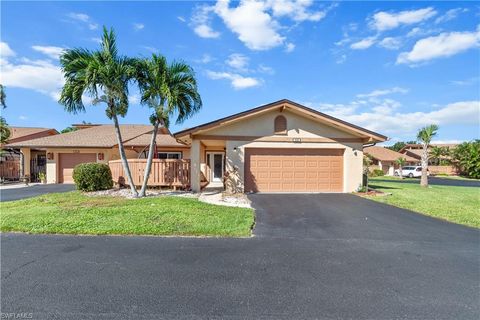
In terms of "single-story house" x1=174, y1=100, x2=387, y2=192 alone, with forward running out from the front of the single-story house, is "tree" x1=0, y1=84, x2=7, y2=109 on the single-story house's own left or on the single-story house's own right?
on the single-story house's own right

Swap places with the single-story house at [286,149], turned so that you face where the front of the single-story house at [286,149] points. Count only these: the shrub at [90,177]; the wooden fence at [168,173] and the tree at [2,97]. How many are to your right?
3

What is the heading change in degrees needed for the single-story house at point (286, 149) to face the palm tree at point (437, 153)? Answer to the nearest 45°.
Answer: approximately 135° to its left

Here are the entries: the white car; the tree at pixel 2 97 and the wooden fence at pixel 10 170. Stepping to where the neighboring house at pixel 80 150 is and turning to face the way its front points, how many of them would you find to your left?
1

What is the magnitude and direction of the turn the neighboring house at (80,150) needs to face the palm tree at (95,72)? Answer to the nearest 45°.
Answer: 0° — it already faces it

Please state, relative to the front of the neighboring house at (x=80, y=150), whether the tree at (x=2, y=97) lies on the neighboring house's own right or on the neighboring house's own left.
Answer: on the neighboring house's own right

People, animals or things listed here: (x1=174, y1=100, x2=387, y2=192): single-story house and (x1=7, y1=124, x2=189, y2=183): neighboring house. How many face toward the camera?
2

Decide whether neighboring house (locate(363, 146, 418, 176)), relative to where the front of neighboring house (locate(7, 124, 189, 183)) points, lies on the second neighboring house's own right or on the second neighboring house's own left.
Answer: on the second neighboring house's own left

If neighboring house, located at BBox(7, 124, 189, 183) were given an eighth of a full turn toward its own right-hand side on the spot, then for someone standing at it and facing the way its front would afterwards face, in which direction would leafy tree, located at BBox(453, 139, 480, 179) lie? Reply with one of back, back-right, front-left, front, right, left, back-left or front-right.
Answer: back-left

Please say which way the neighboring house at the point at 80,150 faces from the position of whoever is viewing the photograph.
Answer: facing the viewer

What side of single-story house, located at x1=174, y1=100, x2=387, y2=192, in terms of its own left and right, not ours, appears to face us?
front

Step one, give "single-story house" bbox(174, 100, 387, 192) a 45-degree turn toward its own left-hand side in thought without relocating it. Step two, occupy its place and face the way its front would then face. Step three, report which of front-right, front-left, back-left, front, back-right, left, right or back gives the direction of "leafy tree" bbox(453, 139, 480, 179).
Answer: left

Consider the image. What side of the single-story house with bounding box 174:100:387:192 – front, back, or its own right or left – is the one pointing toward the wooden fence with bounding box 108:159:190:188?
right

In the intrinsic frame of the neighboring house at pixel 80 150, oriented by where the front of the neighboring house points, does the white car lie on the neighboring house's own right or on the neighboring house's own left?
on the neighboring house's own left

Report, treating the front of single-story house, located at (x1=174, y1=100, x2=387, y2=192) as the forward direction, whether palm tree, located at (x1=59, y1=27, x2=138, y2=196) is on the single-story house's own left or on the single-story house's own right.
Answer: on the single-story house's own right
